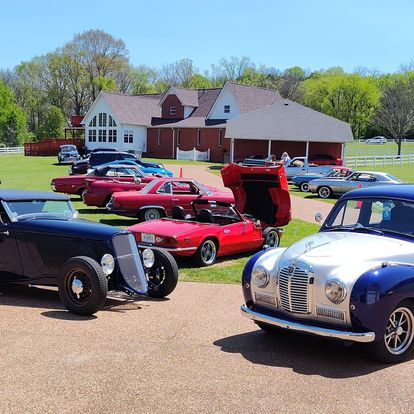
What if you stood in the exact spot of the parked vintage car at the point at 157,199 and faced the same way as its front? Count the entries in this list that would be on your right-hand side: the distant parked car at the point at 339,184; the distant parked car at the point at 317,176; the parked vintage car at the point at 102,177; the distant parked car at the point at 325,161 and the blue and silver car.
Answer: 1

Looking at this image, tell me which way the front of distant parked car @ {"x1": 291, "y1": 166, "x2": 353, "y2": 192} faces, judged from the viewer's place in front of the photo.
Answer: facing to the left of the viewer

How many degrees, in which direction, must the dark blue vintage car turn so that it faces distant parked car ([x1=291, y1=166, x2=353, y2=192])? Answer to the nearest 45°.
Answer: approximately 90° to its left

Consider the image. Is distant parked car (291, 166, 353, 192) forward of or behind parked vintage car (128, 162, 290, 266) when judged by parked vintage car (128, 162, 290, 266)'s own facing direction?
forward

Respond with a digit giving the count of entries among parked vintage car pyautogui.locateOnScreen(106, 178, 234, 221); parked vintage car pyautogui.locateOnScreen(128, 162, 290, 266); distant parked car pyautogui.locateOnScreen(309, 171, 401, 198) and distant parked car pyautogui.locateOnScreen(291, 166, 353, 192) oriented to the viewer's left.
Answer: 2

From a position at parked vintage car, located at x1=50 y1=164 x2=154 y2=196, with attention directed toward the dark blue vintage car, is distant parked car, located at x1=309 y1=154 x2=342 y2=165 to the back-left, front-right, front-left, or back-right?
back-left

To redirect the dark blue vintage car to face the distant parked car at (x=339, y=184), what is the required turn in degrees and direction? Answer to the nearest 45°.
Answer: approximately 90° to its left

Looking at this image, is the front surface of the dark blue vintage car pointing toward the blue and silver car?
yes

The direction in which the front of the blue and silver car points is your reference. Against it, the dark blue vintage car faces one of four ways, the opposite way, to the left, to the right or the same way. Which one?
to the left

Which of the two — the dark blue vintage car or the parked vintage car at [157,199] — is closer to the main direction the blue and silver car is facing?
the dark blue vintage car

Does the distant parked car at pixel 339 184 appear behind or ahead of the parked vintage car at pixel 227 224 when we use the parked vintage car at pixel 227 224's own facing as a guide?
ahead

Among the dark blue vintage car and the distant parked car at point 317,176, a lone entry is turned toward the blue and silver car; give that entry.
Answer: the dark blue vintage car
